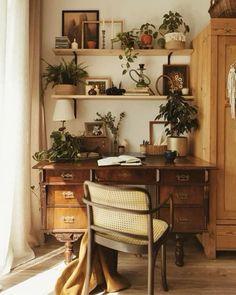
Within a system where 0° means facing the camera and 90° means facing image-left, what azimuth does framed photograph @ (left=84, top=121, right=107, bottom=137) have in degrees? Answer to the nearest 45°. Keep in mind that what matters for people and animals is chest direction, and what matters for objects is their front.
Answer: approximately 0°

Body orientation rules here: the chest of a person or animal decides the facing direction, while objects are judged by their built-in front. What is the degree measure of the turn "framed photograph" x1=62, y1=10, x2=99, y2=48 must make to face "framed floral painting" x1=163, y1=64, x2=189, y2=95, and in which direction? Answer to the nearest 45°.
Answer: approximately 90° to its left

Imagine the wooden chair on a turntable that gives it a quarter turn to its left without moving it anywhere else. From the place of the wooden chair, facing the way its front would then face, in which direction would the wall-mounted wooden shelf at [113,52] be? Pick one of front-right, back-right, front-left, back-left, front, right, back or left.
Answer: front-right

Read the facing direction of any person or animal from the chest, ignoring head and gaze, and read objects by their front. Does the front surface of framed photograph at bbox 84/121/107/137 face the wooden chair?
yes

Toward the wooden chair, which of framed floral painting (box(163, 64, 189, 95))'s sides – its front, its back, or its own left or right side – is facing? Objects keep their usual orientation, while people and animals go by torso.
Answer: front

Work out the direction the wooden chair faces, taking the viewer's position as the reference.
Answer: facing away from the viewer and to the right of the viewer
